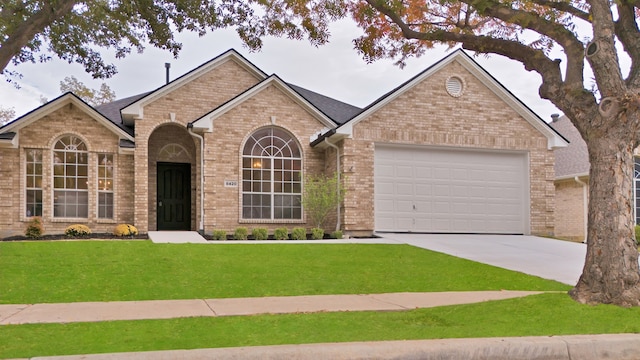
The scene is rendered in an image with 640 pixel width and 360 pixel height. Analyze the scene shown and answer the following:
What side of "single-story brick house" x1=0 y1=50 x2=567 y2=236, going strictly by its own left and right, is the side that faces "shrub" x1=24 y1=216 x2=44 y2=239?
right

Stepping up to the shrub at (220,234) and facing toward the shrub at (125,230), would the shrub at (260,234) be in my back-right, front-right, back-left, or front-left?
back-right

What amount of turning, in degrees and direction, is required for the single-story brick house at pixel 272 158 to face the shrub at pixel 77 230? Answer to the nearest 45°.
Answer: approximately 90° to its right

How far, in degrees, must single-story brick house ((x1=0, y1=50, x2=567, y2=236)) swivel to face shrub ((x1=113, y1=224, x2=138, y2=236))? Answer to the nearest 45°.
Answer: approximately 90° to its right

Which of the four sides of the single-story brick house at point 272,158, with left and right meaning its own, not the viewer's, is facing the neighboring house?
left

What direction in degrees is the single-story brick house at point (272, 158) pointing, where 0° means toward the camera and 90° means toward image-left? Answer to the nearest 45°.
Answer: approximately 0°
